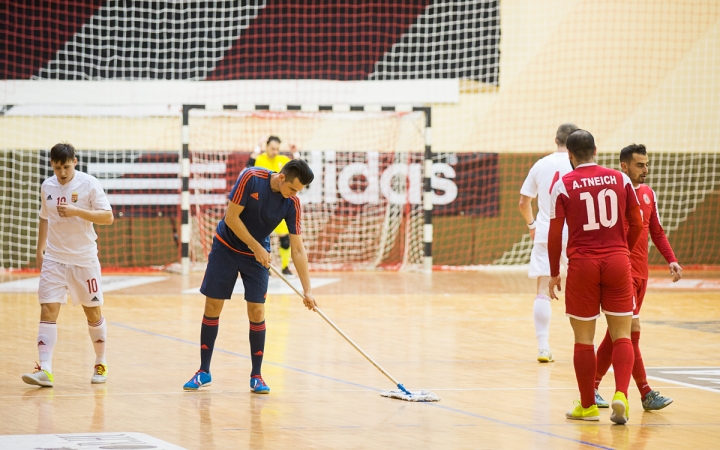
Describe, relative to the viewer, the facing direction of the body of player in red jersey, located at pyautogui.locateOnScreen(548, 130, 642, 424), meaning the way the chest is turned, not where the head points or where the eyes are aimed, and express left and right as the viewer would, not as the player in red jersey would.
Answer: facing away from the viewer

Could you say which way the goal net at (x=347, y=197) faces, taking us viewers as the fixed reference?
facing the viewer

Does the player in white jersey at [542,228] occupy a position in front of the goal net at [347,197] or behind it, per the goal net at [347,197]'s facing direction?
in front

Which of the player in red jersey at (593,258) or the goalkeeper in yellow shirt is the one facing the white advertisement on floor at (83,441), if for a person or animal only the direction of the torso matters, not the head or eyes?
the goalkeeper in yellow shirt

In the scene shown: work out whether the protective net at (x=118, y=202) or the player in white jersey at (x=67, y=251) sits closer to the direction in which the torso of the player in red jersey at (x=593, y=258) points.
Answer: the protective net

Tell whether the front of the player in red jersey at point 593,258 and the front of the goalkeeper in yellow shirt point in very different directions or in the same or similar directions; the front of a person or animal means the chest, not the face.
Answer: very different directions

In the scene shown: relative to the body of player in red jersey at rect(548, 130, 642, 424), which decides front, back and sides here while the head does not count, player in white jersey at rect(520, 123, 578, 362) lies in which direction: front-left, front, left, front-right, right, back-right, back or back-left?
front

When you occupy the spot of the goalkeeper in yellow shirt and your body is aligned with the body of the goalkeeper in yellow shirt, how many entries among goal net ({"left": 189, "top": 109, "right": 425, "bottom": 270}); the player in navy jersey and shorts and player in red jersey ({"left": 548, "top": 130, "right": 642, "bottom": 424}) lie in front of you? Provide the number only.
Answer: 2

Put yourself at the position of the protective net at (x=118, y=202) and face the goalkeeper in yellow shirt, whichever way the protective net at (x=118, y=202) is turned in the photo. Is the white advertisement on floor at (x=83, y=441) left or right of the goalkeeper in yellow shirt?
right

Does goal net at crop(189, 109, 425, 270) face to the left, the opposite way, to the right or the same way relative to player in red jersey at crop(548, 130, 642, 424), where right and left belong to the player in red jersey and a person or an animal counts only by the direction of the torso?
the opposite way

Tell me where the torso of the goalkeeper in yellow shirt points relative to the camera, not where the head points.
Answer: toward the camera

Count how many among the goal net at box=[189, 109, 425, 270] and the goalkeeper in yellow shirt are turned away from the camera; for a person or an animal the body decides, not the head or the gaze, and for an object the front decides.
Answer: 0

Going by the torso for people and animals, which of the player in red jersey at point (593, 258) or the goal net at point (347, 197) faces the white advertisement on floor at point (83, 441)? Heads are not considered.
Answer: the goal net

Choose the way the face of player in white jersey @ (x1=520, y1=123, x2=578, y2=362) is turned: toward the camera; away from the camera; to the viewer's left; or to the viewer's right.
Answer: away from the camera

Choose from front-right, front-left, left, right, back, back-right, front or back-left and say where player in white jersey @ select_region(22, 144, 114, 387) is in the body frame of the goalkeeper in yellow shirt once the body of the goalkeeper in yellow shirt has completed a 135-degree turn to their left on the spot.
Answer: back-right

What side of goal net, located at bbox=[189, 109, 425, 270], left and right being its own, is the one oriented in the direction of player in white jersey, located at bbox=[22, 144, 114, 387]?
front
